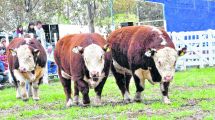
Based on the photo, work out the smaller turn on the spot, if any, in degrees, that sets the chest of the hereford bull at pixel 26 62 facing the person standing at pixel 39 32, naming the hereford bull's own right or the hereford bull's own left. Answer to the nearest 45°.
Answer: approximately 180°

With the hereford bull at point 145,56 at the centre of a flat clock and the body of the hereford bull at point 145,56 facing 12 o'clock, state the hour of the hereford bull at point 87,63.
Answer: the hereford bull at point 87,63 is roughly at 4 o'clock from the hereford bull at point 145,56.

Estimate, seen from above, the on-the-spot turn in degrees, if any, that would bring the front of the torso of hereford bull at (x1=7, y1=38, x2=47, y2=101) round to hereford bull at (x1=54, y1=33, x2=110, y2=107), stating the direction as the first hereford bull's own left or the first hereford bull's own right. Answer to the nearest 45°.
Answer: approximately 45° to the first hereford bull's own left

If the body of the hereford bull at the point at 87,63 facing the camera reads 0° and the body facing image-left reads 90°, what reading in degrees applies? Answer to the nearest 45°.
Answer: approximately 315°

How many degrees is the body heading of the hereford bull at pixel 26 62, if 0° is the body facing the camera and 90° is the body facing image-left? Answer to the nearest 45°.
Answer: approximately 0°

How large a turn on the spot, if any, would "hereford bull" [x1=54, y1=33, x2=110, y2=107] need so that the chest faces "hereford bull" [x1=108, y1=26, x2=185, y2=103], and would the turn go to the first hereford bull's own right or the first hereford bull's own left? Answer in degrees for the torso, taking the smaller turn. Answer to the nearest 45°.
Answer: approximately 45° to the first hereford bull's own left

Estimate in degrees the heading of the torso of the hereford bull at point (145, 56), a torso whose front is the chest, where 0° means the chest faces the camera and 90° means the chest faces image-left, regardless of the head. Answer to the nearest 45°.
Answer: approximately 315°
